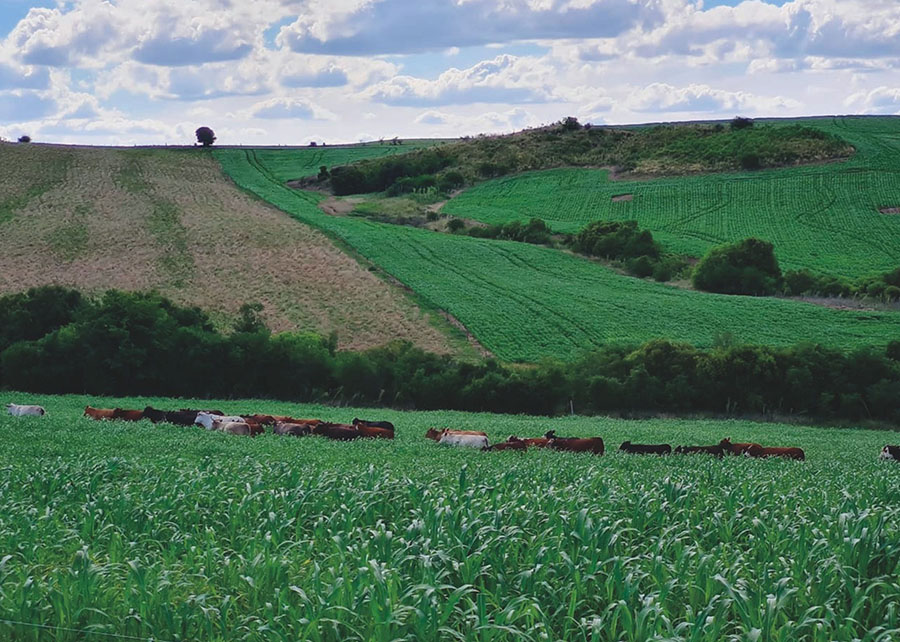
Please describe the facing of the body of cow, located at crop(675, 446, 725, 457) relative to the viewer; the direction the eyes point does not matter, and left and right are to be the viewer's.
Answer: facing to the left of the viewer

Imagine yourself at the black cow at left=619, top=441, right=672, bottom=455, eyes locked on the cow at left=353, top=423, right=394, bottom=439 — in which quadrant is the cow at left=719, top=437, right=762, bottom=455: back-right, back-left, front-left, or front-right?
back-right

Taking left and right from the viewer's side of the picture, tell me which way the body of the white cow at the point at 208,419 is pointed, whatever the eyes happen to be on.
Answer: facing to the left of the viewer

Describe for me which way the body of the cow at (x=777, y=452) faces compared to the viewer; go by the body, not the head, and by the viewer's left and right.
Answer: facing to the left of the viewer

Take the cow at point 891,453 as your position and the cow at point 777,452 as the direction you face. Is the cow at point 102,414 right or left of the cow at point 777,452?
right

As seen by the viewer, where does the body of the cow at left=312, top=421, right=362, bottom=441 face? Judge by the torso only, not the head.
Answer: to the viewer's left

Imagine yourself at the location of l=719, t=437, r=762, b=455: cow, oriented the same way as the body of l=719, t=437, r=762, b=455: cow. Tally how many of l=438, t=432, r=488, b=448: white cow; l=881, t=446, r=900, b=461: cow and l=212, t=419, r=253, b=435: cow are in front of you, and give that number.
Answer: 2

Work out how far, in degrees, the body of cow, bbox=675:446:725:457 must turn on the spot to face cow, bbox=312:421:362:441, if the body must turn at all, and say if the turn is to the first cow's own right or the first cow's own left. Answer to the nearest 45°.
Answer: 0° — it already faces it

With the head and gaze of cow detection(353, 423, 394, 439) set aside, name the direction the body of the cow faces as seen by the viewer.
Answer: to the viewer's left

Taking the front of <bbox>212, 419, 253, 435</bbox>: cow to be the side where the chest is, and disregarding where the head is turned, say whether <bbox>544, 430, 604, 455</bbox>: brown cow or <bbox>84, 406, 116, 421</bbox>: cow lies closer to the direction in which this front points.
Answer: the cow

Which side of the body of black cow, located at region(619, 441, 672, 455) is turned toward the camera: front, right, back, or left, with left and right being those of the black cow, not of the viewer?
left

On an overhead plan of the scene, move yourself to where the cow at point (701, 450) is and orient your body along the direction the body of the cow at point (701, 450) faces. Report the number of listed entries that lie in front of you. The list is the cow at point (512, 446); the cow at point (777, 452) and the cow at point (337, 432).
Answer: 2
